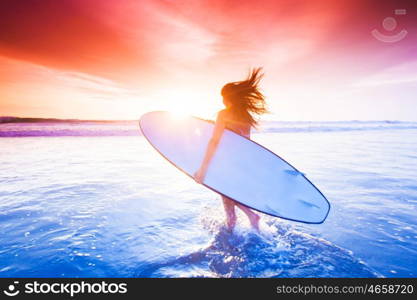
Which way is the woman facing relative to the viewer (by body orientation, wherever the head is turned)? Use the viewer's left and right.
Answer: facing away from the viewer and to the left of the viewer
